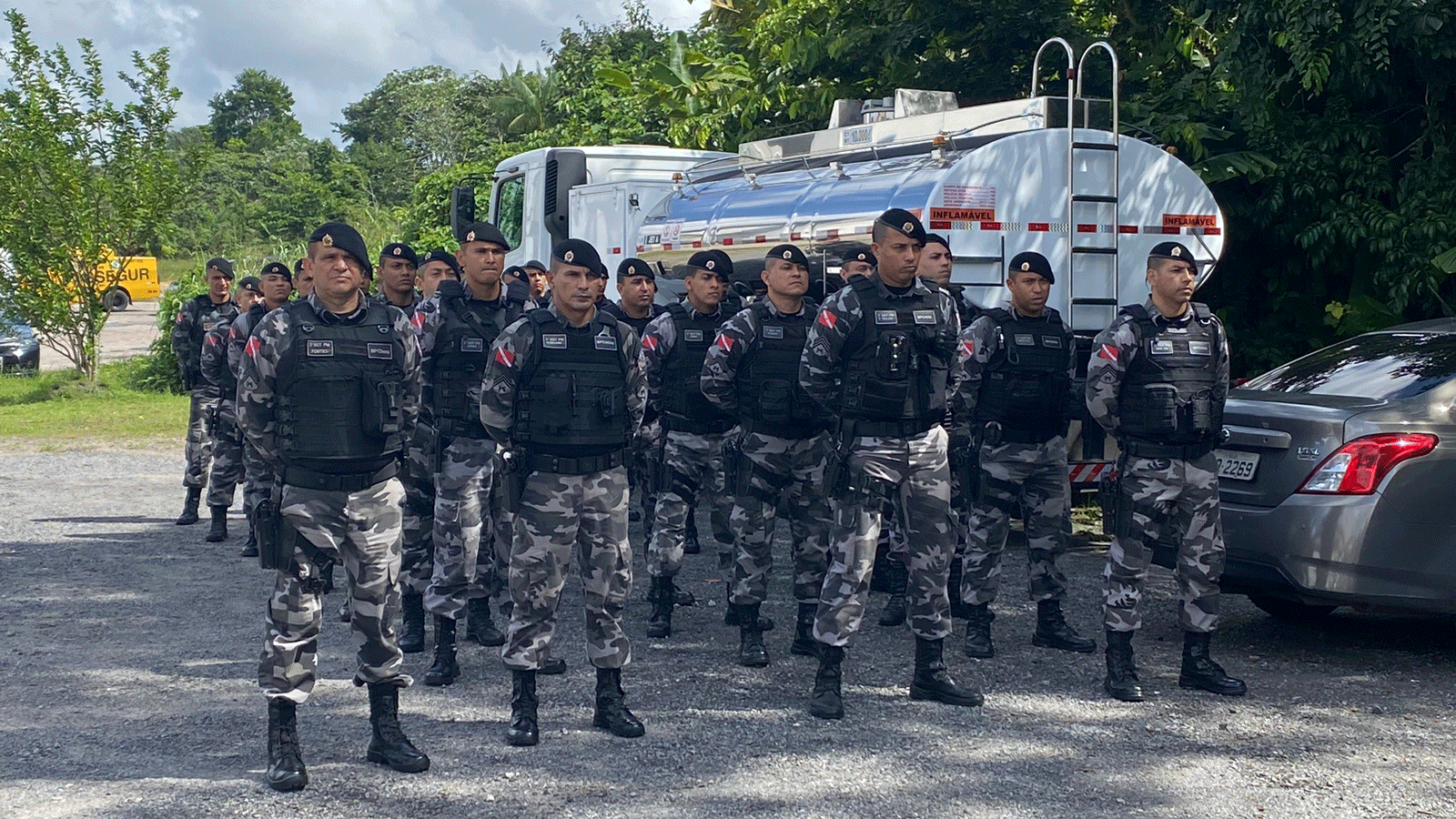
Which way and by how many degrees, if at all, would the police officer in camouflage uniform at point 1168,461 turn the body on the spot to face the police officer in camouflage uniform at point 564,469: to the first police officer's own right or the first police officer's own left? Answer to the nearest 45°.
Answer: approximately 90° to the first police officer's own right

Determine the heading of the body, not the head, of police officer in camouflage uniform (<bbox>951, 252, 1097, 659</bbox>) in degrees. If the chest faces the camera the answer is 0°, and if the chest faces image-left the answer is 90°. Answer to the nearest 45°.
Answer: approximately 315°
